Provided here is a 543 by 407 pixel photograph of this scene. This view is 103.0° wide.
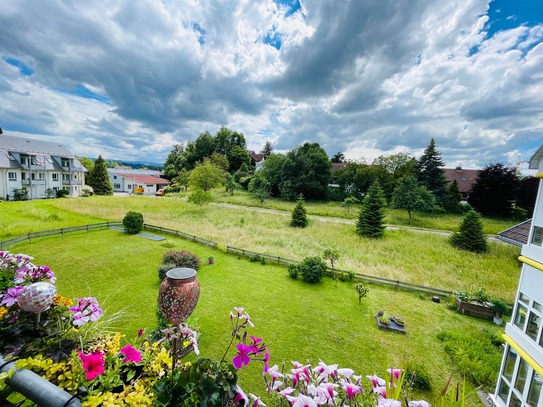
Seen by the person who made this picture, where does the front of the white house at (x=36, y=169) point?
facing the viewer and to the right of the viewer

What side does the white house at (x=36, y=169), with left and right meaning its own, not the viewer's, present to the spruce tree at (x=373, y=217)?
front

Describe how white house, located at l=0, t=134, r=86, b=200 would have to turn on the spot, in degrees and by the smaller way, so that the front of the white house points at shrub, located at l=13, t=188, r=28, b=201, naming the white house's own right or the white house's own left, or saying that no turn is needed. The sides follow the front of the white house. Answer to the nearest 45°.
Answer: approximately 90° to the white house's own right

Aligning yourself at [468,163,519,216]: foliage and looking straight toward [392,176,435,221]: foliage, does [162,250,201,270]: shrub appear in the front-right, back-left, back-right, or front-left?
front-left

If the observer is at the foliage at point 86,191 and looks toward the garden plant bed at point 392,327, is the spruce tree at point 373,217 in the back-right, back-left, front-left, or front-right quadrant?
front-left

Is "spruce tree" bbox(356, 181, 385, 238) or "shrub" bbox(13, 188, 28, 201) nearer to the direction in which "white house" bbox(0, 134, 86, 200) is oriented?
the spruce tree

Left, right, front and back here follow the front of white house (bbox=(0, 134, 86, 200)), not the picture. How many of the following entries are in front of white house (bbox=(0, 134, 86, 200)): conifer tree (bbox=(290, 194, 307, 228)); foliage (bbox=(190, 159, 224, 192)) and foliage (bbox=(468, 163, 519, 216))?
3

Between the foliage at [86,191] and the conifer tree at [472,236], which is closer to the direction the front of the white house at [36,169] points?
the conifer tree

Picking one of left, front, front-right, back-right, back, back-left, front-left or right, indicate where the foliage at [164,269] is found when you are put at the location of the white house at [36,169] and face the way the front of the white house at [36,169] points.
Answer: front-right

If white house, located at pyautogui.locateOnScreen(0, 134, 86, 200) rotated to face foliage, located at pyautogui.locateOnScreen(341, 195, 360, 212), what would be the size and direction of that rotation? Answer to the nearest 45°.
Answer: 0° — it already faces it

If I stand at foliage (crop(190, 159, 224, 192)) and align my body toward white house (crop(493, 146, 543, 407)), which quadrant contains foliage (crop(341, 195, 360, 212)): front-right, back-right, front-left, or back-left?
front-left

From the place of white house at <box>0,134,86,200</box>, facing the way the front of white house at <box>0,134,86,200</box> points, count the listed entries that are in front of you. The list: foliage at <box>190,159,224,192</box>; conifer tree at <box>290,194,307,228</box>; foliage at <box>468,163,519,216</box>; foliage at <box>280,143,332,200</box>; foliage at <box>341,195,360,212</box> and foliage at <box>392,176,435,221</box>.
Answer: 6

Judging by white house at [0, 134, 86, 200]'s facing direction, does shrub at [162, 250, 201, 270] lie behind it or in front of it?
in front

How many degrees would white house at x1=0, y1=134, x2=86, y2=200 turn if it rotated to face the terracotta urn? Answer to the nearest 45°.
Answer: approximately 45° to its right

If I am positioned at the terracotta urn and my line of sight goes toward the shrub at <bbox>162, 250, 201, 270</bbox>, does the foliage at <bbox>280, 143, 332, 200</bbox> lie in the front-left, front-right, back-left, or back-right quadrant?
front-right

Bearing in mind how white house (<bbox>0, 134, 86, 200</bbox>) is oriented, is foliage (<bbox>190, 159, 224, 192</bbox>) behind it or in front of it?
in front

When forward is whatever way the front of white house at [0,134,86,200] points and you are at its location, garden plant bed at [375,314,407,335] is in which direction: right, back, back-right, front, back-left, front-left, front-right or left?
front-right

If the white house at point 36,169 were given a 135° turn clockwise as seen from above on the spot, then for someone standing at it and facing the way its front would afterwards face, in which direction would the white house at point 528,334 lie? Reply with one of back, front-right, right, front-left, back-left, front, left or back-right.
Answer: left
